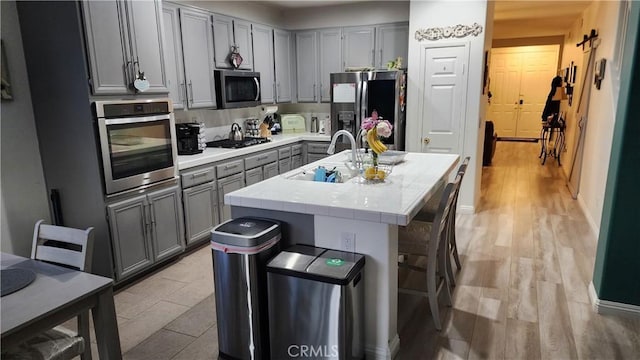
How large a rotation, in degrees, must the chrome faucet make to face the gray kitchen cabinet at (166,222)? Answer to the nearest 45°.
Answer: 0° — it already faces it

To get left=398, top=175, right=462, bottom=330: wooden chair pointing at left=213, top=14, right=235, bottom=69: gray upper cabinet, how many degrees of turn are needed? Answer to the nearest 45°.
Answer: approximately 45° to its right

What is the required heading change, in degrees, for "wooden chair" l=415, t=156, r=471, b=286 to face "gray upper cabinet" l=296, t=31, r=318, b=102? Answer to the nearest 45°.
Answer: approximately 45° to its right

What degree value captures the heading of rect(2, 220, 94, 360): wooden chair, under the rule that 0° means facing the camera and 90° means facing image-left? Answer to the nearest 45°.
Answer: approximately 45°

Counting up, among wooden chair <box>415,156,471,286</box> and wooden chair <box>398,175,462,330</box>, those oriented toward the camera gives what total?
0

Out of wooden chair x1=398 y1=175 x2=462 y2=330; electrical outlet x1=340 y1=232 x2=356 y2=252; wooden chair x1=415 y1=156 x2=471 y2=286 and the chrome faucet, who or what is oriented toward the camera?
the electrical outlet

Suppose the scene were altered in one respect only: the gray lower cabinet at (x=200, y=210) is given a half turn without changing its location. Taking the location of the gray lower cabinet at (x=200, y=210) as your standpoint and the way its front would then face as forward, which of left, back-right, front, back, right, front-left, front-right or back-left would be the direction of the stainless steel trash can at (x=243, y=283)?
back-left

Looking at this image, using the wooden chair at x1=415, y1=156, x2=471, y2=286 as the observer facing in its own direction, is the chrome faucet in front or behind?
in front

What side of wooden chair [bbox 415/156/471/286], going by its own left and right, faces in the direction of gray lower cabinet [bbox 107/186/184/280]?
front

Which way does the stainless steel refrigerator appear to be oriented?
toward the camera

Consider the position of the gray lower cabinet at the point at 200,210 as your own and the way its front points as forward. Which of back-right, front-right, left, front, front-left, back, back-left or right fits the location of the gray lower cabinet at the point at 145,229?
right

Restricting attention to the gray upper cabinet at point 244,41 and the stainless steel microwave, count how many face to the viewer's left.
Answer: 0

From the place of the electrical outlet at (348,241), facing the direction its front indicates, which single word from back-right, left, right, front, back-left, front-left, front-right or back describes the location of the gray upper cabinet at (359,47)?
back

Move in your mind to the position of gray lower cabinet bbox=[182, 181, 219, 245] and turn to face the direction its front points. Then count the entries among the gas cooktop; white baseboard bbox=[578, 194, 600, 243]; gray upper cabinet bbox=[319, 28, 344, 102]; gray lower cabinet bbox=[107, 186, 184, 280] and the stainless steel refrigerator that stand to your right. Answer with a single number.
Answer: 1

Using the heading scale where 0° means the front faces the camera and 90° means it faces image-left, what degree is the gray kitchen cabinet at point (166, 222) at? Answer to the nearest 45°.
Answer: approximately 315°

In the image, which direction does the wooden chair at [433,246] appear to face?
to the viewer's left

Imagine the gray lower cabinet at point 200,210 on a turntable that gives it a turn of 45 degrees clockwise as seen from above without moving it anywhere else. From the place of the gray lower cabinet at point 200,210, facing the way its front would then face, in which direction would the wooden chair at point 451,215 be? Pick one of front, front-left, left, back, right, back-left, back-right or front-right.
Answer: front-left
